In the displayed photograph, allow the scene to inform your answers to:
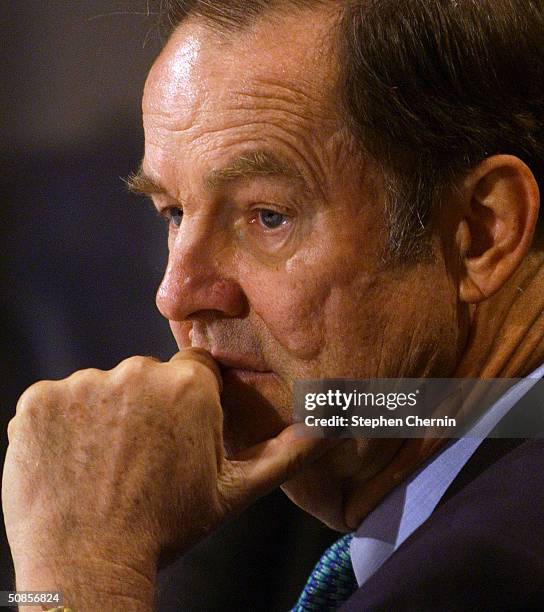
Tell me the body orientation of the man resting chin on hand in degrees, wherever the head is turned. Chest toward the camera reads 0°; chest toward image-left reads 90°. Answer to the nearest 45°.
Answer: approximately 45°
